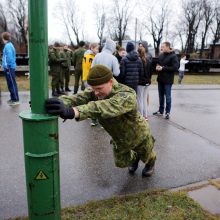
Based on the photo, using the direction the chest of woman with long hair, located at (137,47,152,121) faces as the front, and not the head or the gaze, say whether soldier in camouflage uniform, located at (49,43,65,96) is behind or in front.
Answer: in front

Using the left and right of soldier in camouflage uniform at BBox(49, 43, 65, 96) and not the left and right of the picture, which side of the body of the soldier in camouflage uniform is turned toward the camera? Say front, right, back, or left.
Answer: right

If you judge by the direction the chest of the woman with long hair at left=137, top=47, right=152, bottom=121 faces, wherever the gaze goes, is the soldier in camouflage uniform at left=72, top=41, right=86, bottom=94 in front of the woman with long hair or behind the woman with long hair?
in front

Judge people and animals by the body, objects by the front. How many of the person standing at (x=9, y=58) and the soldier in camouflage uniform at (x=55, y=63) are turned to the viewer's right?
1
